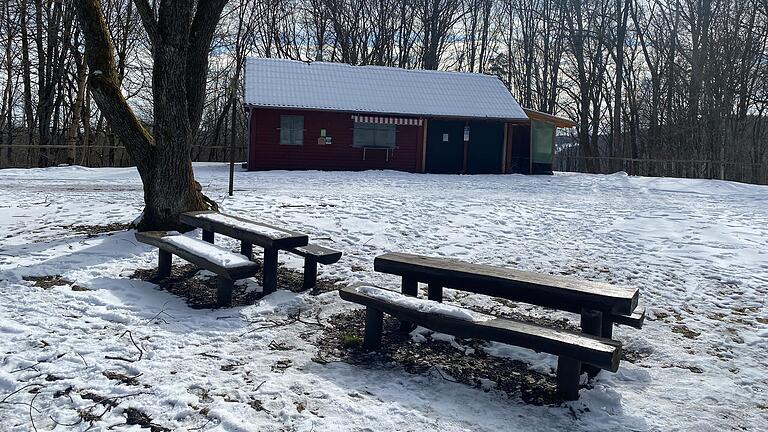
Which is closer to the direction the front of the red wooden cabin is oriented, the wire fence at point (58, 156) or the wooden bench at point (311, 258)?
the wooden bench

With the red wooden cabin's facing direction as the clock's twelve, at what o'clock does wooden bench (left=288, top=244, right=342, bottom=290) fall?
The wooden bench is roughly at 12 o'clock from the red wooden cabin.

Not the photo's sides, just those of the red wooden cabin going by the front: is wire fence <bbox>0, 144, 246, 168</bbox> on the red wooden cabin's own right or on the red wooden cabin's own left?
on the red wooden cabin's own right

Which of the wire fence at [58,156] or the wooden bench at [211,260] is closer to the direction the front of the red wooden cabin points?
the wooden bench

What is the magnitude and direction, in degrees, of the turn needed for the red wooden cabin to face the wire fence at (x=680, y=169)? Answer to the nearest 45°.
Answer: approximately 135° to its left

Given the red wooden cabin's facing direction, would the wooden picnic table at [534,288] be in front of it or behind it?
in front

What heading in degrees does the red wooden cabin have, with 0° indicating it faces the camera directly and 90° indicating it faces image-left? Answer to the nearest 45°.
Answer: approximately 0°

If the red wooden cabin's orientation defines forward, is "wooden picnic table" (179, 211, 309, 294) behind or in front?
in front

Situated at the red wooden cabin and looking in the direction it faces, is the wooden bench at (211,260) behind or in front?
in front

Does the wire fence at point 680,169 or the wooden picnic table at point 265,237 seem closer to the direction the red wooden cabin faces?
the wooden picnic table
